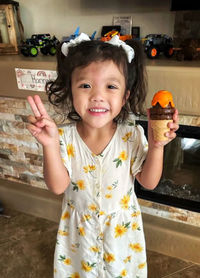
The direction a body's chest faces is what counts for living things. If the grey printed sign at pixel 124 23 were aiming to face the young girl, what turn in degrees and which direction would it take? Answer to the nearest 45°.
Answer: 0° — it already faces them

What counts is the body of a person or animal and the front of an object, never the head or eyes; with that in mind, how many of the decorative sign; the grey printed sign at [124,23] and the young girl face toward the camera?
3

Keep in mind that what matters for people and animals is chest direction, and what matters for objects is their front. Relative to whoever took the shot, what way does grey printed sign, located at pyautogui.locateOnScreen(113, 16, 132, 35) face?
facing the viewer

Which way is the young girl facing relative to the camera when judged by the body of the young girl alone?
toward the camera

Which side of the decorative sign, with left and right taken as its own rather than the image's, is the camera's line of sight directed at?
front
